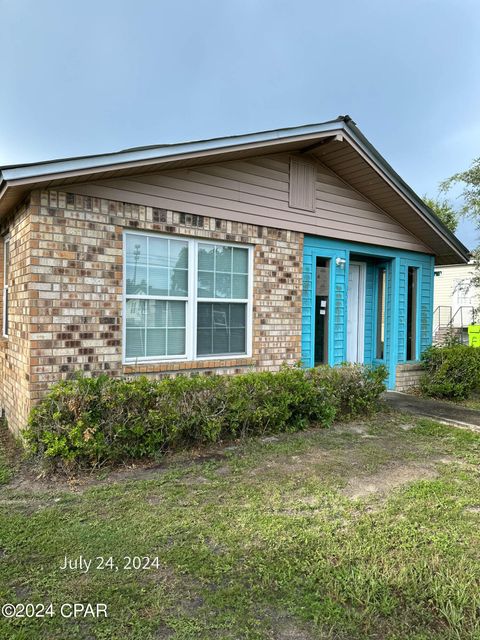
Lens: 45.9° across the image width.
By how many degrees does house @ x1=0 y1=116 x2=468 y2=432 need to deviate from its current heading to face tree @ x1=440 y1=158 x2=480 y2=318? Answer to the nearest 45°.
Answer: approximately 90° to its left

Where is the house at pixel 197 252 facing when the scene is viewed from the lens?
facing the viewer and to the right of the viewer

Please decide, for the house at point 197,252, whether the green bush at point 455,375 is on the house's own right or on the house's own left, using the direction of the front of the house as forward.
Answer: on the house's own left

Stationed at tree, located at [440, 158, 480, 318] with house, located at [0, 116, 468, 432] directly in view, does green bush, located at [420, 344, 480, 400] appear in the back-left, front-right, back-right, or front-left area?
front-left

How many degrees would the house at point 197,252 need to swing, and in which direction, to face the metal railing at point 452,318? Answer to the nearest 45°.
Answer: approximately 90° to its left

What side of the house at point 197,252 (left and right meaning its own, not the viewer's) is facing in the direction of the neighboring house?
left
